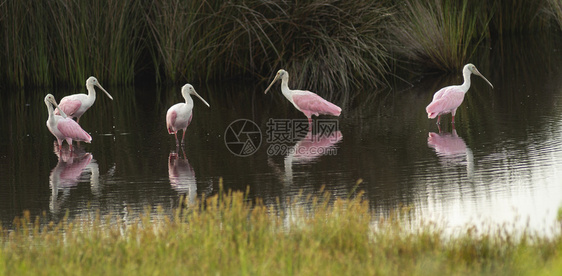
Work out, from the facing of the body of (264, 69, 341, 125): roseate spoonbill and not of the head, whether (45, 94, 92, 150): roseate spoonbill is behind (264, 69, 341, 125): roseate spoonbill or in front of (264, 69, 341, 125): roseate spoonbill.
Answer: in front

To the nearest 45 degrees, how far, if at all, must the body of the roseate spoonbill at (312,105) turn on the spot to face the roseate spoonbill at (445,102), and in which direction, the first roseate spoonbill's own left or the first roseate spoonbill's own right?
approximately 180°

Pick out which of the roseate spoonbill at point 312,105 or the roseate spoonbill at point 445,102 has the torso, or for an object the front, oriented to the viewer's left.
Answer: the roseate spoonbill at point 312,105

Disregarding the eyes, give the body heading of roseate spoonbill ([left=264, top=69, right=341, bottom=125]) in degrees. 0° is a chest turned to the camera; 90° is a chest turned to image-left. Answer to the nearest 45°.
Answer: approximately 90°

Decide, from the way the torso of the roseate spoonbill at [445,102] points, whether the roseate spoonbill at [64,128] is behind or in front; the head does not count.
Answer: behind

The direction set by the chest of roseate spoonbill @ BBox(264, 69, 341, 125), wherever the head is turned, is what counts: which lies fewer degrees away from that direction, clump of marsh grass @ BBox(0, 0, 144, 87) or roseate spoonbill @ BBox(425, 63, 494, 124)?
the clump of marsh grass

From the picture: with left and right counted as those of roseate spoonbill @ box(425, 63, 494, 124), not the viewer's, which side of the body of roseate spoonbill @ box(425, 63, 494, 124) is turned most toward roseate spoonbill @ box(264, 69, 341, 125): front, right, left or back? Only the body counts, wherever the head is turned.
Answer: back

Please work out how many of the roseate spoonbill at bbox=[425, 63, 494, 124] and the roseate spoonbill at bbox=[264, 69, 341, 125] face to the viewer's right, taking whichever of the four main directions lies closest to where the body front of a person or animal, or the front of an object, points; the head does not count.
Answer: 1

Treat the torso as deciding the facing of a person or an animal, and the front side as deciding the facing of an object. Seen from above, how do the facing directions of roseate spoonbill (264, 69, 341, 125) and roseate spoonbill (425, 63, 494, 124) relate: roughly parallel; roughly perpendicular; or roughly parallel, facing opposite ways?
roughly parallel, facing opposite ways

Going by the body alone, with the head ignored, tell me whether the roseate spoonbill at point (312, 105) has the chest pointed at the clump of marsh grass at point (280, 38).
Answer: no

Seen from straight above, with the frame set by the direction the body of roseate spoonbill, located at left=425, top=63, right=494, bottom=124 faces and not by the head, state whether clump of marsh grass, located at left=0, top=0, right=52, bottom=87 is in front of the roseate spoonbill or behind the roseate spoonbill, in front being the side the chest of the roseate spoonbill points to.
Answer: behind

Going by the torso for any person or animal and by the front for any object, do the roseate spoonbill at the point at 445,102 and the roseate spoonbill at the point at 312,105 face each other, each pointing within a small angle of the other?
no

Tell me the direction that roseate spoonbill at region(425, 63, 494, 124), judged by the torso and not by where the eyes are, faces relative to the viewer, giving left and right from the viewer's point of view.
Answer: facing to the right of the viewer

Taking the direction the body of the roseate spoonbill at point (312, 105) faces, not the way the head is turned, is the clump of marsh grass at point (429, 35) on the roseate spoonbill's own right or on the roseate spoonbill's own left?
on the roseate spoonbill's own right
